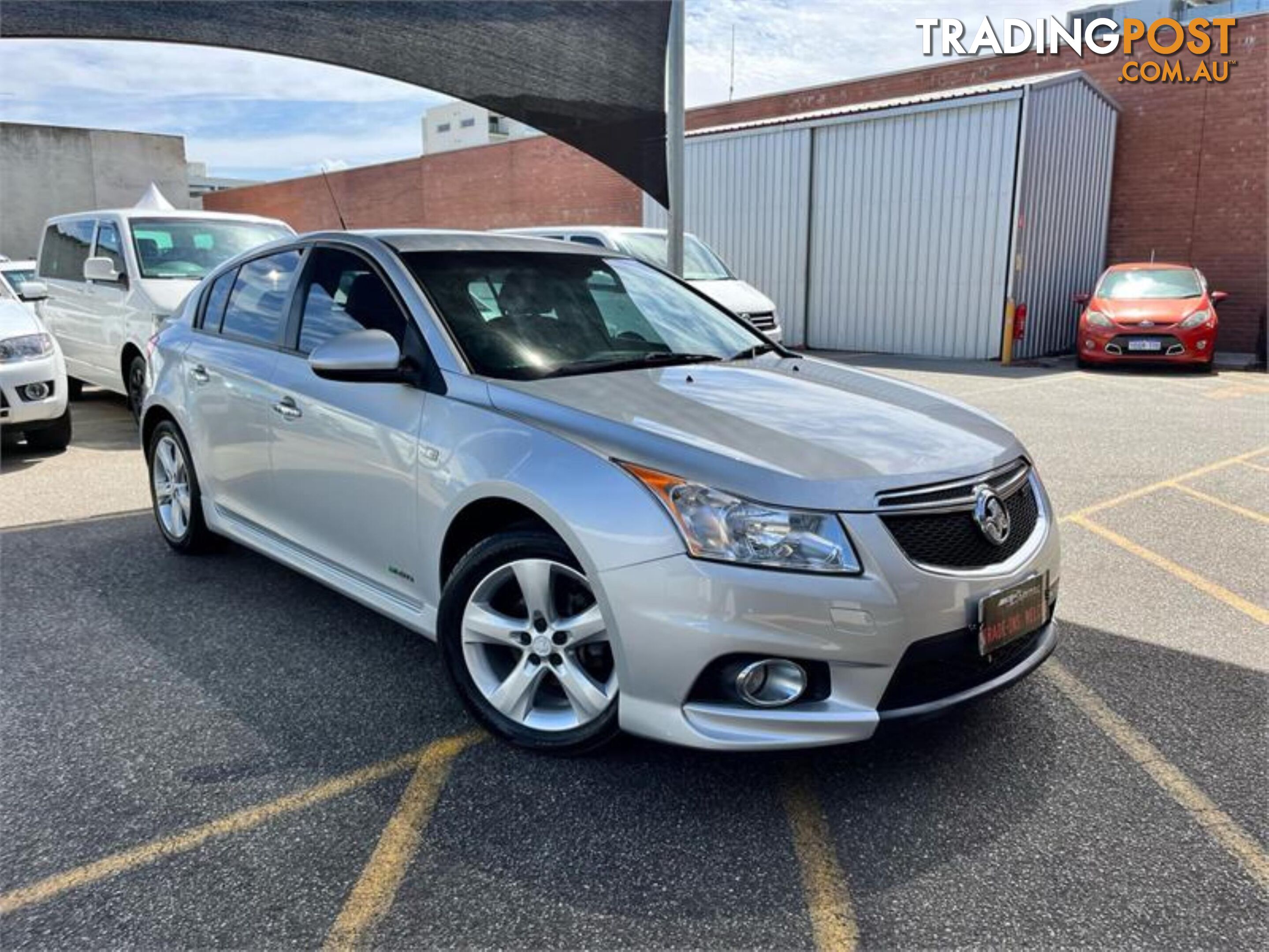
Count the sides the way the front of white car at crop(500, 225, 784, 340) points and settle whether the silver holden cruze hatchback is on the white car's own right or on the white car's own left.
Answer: on the white car's own right

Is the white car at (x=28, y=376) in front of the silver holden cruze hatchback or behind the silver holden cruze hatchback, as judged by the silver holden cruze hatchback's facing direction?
behind

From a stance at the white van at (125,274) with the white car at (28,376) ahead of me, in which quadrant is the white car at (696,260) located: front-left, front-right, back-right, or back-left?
back-left

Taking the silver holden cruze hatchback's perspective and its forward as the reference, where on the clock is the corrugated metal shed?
The corrugated metal shed is roughly at 8 o'clock from the silver holden cruze hatchback.

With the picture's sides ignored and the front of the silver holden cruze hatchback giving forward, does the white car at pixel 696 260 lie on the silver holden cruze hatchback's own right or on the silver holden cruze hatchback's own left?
on the silver holden cruze hatchback's own left

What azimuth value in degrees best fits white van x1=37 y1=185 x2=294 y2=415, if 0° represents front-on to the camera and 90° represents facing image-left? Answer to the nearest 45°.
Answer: approximately 315°

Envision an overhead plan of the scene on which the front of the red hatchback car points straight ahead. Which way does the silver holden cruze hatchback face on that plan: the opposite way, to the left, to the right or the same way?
to the left

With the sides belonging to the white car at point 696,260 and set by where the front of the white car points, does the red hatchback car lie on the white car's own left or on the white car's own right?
on the white car's own left

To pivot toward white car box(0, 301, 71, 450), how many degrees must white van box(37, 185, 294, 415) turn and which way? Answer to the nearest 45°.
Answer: approximately 45° to its right
